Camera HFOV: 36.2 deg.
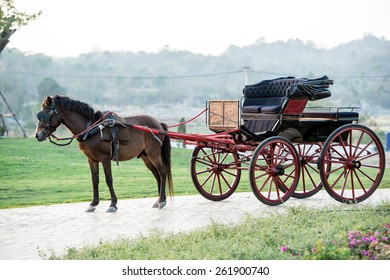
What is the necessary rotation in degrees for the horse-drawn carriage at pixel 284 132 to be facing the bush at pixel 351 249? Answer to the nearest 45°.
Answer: approximately 45° to its left

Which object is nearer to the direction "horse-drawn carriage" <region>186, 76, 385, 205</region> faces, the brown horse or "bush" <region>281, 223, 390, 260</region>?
the brown horse

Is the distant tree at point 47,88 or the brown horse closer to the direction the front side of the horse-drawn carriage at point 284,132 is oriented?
the brown horse

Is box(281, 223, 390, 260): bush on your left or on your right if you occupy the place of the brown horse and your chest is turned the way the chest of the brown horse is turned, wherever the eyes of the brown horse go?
on your left

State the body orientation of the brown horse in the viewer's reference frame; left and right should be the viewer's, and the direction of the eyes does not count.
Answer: facing to the left of the viewer

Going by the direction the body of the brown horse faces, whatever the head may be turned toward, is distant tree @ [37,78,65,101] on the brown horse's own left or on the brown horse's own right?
on the brown horse's own right

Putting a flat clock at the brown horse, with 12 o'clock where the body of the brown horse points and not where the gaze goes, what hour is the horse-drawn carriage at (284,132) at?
The horse-drawn carriage is roughly at 6 o'clock from the brown horse.

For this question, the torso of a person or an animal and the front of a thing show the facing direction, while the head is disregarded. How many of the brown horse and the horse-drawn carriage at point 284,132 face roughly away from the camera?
0

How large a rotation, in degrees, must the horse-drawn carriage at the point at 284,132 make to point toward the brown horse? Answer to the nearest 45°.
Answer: approximately 45° to its right

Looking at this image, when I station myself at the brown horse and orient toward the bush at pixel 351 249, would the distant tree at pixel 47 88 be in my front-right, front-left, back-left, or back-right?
back-left

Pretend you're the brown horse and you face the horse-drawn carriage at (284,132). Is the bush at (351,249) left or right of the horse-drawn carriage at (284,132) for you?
right

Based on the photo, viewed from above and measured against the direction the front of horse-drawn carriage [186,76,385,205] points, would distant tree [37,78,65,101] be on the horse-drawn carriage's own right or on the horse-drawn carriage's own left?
on the horse-drawn carriage's own right

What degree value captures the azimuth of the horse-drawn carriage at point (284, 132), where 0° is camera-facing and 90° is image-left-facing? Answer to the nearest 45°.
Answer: approximately 45°
